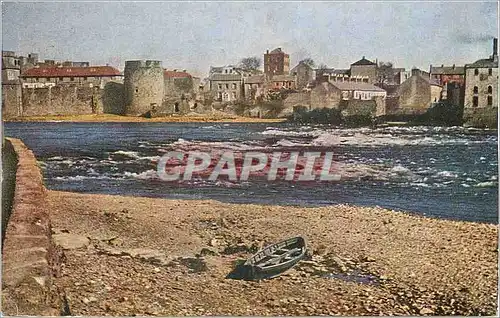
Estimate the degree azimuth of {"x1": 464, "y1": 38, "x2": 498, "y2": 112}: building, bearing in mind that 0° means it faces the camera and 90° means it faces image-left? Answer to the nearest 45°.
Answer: approximately 0°

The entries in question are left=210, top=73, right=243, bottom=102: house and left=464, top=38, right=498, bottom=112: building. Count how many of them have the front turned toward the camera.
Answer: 2

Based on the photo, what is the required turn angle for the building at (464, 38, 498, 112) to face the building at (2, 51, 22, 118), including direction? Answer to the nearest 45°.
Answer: approximately 90° to its right
